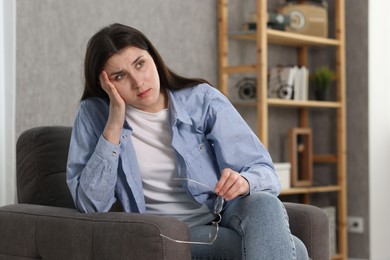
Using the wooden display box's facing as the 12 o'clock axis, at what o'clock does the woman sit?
The woman is roughly at 2 o'clock from the wooden display box.

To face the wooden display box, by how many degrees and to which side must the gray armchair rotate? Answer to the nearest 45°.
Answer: approximately 90° to its left

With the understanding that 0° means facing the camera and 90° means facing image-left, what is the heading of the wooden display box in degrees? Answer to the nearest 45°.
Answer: approximately 315°

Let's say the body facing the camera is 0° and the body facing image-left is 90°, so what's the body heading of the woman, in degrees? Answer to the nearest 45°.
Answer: approximately 315°

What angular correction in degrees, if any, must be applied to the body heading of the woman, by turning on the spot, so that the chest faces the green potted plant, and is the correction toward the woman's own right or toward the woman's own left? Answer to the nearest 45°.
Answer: approximately 90° to the woman's own left

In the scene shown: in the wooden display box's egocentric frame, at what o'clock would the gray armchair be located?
The gray armchair is roughly at 2 o'clock from the wooden display box.

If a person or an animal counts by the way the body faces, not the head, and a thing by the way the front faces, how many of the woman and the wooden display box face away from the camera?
0
